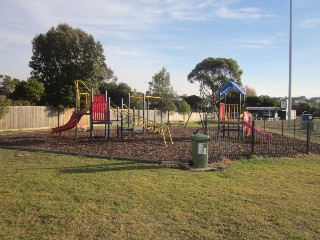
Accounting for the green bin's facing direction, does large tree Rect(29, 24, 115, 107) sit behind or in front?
behind

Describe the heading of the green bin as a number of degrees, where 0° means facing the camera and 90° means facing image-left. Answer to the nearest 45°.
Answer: approximately 315°

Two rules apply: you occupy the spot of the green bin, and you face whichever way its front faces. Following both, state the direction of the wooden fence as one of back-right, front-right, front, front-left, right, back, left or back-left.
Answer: back
